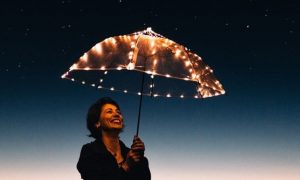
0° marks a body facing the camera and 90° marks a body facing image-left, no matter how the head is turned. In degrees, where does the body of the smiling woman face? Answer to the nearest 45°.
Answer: approximately 315°
